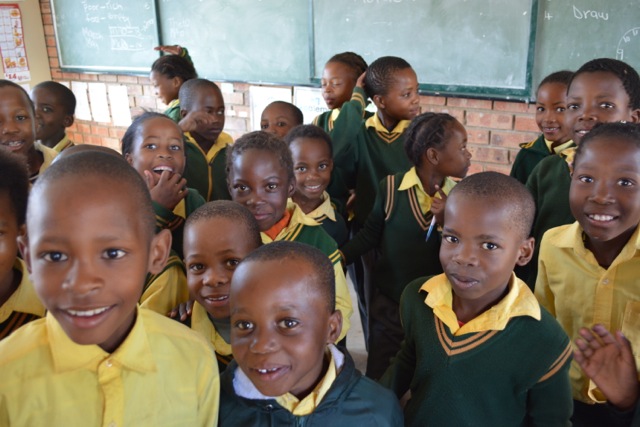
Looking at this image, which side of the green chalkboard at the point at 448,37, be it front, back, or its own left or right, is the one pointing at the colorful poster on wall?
right

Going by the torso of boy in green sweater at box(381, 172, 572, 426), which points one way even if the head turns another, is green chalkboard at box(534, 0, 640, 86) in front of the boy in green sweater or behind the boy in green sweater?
behind

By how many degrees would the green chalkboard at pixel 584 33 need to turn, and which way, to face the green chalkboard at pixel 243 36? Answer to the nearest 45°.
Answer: approximately 90° to its right

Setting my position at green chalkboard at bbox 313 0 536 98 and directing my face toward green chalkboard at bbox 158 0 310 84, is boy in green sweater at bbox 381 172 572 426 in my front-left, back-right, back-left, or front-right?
back-left

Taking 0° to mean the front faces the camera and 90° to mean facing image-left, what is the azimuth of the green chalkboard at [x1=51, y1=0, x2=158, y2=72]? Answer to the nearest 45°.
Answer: approximately 0°

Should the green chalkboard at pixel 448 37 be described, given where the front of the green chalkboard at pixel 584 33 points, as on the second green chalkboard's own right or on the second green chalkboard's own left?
on the second green chalkboard's own right
